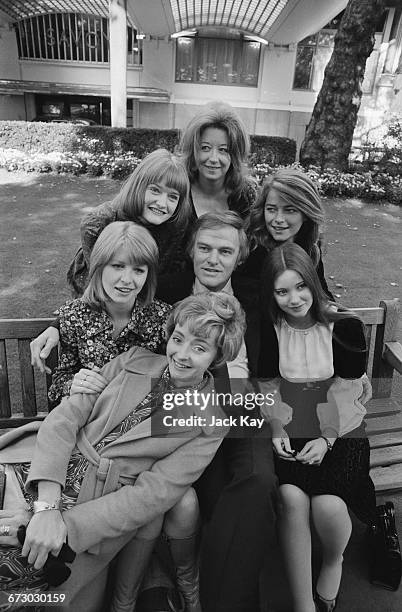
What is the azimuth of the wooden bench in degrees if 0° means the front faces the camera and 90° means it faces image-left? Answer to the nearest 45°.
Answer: approximately 0°

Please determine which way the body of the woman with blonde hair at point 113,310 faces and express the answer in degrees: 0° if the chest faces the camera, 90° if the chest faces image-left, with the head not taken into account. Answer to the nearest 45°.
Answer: approximately 0°

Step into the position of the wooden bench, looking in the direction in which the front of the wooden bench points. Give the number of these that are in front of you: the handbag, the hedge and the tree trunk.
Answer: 1

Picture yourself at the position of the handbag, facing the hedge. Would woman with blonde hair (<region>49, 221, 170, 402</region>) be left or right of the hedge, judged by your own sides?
left

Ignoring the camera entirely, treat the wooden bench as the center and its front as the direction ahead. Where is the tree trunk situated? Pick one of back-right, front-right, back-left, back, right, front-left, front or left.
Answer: back

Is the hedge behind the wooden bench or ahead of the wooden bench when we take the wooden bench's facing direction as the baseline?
behind

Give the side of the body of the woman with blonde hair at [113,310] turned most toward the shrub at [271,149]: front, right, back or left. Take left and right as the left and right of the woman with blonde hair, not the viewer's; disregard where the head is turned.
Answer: back

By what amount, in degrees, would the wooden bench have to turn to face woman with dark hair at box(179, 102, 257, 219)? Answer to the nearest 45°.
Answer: approximately 135° to its right

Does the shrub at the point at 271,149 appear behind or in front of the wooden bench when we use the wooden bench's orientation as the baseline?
behind
